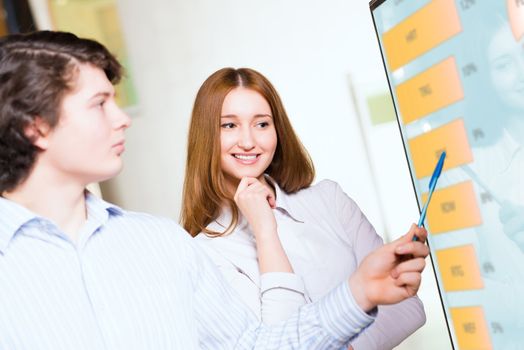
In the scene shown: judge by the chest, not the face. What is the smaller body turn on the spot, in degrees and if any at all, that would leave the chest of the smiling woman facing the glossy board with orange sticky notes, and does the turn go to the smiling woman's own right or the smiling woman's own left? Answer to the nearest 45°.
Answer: approximately 45° to the smiling woman's own left

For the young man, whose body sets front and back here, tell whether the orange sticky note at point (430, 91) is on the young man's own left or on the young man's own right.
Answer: on the young man's own left

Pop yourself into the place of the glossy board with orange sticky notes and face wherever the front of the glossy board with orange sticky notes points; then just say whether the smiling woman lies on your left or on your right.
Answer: on your right

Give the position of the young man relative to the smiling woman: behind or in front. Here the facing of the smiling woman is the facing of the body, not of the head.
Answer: in front

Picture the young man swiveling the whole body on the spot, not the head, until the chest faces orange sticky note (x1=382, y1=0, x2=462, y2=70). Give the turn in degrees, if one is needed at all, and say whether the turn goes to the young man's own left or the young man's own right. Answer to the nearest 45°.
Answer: approximately 45° to the young man's own left

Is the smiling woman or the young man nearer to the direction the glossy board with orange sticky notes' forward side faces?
the young man

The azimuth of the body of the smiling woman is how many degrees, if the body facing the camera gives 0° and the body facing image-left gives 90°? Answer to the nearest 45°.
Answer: approximately 0°

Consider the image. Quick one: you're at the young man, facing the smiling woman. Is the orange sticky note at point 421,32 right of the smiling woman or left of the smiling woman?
right

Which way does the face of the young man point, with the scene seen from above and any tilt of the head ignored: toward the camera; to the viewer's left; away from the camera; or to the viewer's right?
to the viewer's right

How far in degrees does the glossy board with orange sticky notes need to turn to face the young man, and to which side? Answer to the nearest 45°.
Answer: approximately 45° to its right

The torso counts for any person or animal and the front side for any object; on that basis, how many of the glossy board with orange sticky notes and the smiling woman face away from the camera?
0
